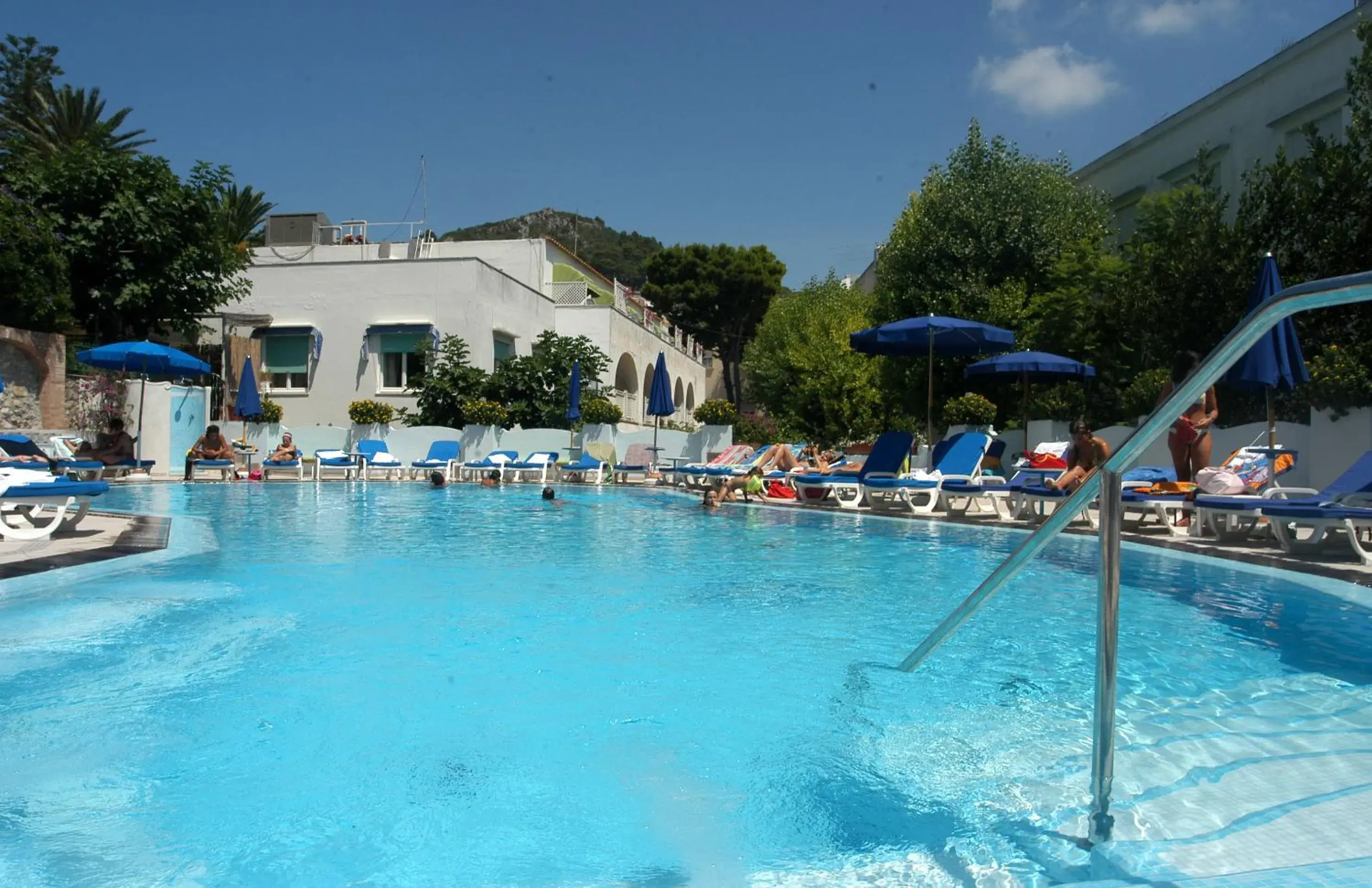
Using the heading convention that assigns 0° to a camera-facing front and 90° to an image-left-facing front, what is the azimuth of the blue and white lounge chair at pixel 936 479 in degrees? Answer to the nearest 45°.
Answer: approximately 45°

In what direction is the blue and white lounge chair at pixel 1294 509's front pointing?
to the viewer's left

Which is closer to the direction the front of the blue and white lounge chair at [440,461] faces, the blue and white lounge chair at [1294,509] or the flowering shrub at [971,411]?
the blue and white lounge chair

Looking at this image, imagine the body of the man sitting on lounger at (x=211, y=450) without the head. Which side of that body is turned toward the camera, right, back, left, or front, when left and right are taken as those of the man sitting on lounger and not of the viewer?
front

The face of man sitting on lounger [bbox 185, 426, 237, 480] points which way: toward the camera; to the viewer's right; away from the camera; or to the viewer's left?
toward the camera

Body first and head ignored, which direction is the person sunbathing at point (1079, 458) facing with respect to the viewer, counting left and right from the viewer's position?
facing the viewer and to the left of the viewer

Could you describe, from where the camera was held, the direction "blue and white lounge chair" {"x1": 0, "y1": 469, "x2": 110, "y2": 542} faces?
facing to the right of the viewer

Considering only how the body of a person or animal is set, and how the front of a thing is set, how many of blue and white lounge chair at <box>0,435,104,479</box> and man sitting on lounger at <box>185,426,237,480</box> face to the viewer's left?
0

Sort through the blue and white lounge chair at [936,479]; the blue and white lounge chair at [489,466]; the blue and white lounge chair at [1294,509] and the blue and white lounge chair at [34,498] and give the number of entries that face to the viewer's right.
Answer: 1

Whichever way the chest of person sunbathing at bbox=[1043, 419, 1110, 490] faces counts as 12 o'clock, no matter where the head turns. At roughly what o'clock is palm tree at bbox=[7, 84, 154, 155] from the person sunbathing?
The palm tree is roughly at 2 o'clock from the person sunbathing.

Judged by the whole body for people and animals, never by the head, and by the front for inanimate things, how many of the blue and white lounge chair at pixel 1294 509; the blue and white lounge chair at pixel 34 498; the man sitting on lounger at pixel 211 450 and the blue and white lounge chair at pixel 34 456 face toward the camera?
1

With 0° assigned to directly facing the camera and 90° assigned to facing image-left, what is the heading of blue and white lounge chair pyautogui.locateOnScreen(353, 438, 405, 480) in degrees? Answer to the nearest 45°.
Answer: approximately 315°

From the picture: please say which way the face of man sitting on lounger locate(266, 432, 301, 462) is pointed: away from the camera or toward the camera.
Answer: toward the camera

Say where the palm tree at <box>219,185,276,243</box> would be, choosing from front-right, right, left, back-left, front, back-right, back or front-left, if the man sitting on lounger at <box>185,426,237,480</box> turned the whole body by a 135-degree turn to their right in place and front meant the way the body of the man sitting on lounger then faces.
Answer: front-right

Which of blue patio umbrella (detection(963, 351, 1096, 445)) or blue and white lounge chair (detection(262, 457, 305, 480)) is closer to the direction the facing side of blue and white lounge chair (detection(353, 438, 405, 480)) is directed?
the blue patio umbrella

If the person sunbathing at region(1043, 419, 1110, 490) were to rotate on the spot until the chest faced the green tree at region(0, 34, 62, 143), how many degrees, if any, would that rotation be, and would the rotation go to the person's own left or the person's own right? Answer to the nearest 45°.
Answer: approximately 45° to the person's own right

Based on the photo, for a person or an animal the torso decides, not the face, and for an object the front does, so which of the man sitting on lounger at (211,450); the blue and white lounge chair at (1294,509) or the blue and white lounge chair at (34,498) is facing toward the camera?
the man sitting on lounger

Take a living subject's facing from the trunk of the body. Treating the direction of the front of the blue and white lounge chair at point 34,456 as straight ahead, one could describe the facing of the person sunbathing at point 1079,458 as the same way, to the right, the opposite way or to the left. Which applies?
the opposite way

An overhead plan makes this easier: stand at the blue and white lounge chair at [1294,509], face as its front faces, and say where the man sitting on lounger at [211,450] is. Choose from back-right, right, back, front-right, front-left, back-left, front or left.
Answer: front
